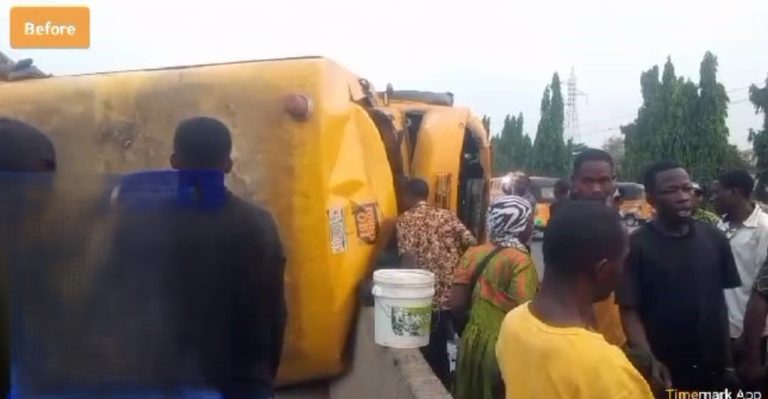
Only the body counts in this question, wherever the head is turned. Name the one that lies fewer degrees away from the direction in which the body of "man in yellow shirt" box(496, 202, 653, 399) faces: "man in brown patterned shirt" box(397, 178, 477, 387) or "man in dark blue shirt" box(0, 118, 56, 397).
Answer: the man in brown patterned shirt

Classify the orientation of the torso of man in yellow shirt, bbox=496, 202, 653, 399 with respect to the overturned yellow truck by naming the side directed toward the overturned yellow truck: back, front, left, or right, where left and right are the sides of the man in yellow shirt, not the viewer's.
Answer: left

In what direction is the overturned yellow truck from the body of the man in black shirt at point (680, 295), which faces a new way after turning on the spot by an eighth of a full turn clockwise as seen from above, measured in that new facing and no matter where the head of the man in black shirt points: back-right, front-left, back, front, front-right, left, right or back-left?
right

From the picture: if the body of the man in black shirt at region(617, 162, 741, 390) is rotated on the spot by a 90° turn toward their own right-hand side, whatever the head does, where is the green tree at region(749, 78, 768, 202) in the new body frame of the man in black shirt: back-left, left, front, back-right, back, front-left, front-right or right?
back-right

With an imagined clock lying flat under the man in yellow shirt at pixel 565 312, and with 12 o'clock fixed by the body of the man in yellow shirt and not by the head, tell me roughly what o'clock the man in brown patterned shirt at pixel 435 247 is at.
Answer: The man in brown patterned shirt is roughly at 10 o'clock from the man in yellow shirt.

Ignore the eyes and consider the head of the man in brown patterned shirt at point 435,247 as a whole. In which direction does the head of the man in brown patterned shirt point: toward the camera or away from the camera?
away from the camera

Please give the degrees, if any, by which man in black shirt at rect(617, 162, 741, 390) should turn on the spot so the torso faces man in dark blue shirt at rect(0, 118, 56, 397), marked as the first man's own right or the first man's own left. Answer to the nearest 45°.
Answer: approximately 90° to the first man's own right

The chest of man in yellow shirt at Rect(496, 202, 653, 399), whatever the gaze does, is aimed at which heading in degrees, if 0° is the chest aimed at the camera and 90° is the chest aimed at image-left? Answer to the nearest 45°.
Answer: approximately 225°

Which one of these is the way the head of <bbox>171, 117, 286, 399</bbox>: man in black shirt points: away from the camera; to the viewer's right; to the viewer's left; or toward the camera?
away from the camera

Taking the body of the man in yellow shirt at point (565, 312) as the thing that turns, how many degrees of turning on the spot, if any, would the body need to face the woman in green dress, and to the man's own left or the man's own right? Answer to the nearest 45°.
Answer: approximately 45° to the man's own left
